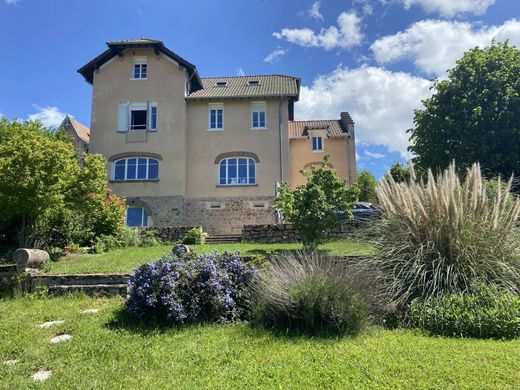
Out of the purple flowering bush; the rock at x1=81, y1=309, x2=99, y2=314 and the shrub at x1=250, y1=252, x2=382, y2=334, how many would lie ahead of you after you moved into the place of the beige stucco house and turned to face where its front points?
3

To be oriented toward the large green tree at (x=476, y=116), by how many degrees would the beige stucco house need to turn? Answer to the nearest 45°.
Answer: approximately 45° to its left

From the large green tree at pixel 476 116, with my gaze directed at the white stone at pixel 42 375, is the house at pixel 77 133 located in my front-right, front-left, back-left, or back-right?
front-right

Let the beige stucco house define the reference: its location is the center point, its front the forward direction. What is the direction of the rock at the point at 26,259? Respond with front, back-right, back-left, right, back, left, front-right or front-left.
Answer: front

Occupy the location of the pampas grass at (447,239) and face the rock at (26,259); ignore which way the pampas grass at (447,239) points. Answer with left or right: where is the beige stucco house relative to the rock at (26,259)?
right

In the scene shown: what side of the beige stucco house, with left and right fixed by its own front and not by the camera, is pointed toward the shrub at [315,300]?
front

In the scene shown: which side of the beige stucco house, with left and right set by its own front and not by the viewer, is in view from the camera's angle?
front

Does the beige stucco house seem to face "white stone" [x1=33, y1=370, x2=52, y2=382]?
yes

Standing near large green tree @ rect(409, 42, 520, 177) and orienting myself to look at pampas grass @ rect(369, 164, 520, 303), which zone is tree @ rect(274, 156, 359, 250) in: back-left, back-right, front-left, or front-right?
front-right

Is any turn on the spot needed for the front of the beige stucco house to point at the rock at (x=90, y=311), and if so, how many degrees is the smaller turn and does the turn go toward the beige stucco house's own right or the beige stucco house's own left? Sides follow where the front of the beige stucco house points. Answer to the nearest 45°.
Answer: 0° — it already faces it

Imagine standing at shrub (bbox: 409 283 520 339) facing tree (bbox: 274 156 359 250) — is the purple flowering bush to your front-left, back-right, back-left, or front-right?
front-left

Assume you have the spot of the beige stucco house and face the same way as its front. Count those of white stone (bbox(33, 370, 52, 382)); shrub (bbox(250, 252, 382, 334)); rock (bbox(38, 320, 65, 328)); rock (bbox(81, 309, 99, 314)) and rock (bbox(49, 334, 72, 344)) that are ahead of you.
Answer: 5

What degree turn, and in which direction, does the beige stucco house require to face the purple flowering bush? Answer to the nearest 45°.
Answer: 0° — it already faces it

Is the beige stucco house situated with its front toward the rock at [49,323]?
yes

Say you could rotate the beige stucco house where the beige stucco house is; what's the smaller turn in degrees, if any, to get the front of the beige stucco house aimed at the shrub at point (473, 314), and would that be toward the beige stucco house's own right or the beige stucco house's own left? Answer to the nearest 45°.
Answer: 0° — it already faces it

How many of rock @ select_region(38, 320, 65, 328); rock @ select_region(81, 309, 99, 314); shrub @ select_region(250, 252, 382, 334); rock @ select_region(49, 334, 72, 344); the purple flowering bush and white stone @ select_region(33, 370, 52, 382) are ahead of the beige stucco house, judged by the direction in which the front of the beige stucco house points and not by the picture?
6

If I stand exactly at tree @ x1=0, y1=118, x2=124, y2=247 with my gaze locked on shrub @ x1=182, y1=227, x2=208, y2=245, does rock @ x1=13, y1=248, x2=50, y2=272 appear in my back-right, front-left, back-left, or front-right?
back-right

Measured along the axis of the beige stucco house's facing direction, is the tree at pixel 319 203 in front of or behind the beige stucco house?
in front
